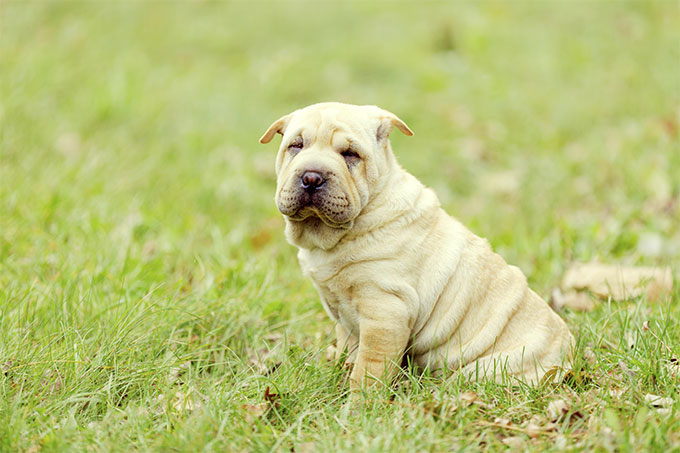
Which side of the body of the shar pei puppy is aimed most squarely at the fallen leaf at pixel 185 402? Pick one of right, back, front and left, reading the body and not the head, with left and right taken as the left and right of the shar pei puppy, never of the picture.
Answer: front

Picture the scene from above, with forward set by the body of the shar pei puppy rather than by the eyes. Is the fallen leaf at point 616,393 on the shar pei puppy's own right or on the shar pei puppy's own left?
on the shar pei puppy's own left

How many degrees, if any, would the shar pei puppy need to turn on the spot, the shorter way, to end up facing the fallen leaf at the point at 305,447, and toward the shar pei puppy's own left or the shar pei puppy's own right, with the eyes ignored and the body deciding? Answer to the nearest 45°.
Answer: approximately 45° to the shar pei puppy's own left

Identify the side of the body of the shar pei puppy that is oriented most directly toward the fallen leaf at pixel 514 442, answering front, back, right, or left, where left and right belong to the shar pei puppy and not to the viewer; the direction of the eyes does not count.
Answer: left

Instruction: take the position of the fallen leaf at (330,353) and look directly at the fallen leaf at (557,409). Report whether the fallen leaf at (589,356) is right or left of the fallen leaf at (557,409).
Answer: left

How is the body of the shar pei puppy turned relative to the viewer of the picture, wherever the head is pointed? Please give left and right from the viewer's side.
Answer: facing the viewer and to the left of the viewer

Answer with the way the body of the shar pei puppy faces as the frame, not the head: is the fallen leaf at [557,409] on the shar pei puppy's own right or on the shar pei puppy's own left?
on the shar pei puppy's own left

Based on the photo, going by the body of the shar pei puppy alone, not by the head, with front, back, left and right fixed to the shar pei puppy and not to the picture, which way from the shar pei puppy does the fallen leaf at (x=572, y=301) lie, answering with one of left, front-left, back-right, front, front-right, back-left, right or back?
back

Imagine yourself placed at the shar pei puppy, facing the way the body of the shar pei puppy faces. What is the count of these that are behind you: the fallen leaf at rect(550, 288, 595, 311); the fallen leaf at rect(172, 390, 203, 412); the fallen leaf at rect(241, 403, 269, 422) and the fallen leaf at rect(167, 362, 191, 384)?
1

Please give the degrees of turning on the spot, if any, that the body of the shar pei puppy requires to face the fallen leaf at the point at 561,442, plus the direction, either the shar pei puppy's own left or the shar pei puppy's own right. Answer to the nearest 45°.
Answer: approximately 90° to the shar pei puppy's own left

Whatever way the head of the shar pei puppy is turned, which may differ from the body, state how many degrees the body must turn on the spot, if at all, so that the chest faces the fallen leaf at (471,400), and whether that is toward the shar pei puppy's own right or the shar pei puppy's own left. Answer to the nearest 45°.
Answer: approximately 90° to the shar pei puppy's own left

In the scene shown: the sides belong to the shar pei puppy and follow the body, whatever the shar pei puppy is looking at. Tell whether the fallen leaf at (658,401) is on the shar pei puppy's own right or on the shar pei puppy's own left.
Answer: on the shar pei puppy's own left
